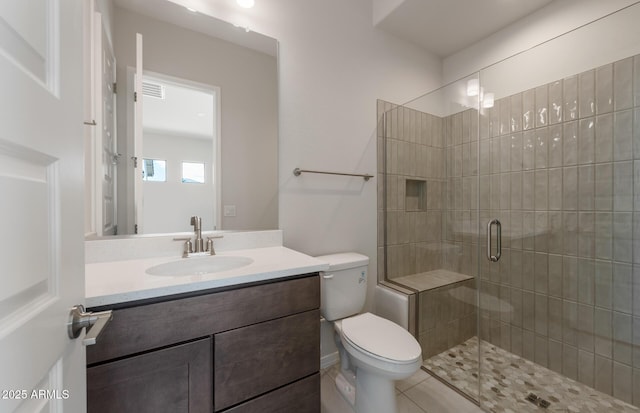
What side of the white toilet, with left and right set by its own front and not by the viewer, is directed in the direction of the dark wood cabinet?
right

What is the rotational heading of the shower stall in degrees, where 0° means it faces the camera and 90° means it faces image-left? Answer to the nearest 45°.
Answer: approximately 45°

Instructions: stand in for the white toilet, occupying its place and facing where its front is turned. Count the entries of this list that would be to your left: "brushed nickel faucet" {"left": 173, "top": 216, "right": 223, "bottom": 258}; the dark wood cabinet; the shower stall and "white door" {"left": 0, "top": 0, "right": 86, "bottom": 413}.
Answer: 1

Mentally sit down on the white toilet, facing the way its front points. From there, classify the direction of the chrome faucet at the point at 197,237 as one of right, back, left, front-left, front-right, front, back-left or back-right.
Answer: back-right

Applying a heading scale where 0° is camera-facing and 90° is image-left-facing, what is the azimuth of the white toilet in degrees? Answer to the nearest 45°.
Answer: approximately 315°

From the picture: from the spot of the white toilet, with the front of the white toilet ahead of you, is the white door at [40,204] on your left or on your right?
on your right

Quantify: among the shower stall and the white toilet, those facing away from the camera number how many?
0
